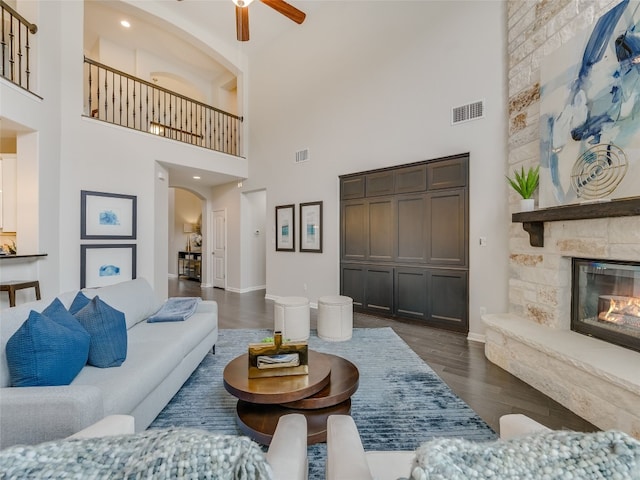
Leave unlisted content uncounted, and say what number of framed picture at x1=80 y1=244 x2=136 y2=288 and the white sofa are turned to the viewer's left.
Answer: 0

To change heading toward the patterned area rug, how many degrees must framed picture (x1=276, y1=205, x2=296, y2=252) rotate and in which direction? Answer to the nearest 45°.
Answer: approximately 45° to its left

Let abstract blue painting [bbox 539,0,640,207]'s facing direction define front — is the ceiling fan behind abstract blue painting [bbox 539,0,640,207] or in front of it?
in front

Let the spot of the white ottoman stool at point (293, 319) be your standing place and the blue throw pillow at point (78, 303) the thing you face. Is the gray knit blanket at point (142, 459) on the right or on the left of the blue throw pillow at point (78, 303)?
left

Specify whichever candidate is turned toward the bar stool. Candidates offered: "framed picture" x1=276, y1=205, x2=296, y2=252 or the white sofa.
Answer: the framed picture

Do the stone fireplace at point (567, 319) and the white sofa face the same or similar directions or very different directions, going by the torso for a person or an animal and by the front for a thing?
very different directions

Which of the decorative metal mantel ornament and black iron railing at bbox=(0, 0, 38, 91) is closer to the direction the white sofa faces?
the decorative metal mantel ornament

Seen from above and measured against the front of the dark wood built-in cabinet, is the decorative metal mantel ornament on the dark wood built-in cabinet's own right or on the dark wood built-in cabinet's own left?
on the dark wood built-in cabinet's own left

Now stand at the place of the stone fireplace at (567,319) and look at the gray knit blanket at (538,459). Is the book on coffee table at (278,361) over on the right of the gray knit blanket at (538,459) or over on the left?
right

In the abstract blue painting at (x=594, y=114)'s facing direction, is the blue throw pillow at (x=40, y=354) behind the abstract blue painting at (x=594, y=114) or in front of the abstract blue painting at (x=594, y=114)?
in front

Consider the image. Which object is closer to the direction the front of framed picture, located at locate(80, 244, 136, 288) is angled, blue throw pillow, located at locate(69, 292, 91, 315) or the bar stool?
the blue throw pillow

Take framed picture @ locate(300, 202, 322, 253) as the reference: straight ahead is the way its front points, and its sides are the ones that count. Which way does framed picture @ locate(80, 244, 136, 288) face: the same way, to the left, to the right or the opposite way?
to the left

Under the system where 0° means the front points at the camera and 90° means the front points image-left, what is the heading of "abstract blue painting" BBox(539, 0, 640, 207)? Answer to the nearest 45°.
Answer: approximately 45°

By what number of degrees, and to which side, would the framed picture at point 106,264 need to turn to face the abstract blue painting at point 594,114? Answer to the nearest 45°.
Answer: approximately 45° to its left

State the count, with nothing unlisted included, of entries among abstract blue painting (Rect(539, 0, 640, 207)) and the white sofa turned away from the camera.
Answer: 0

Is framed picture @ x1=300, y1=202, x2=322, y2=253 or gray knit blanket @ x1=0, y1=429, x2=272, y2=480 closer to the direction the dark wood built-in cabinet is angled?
the gray knit blanket

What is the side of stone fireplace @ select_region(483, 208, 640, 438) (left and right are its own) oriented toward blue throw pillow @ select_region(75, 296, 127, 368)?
front

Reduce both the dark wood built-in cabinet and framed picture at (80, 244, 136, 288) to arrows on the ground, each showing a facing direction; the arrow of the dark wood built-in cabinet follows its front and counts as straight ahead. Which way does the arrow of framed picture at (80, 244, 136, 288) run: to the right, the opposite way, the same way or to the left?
to the left

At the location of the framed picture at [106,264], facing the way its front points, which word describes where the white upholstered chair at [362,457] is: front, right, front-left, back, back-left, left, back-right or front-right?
front
